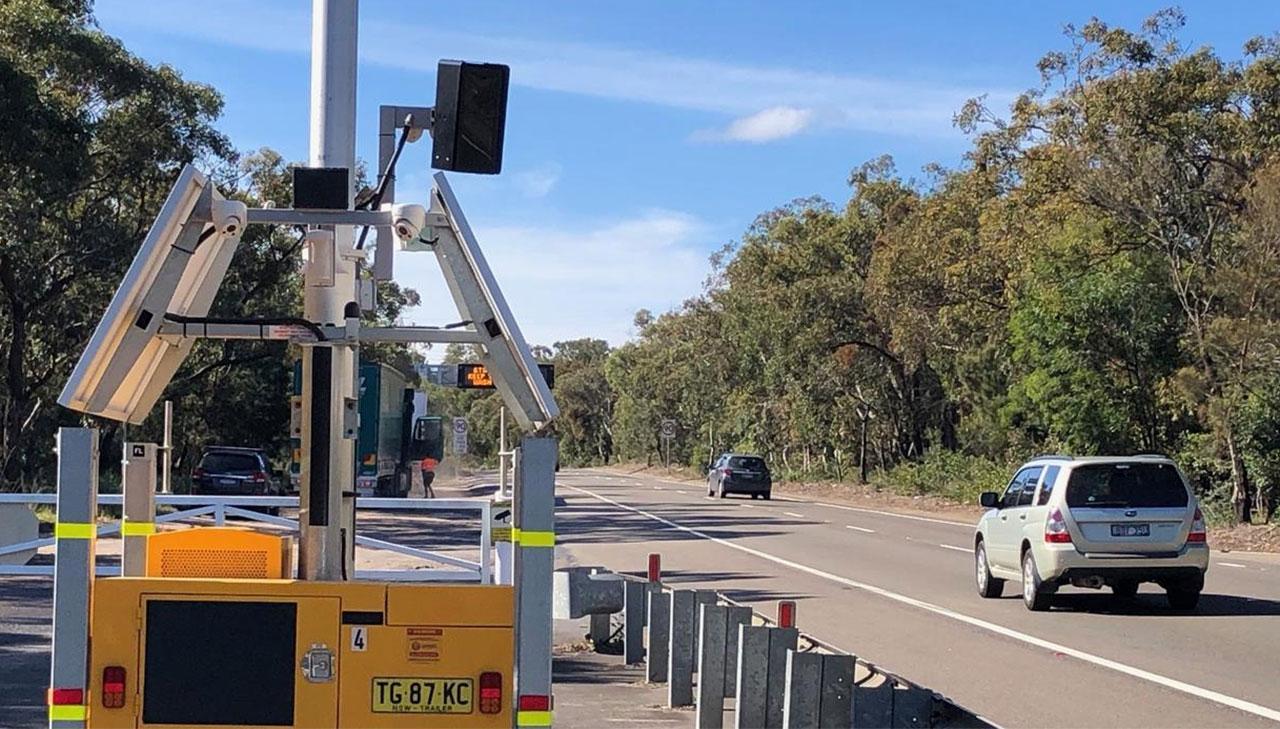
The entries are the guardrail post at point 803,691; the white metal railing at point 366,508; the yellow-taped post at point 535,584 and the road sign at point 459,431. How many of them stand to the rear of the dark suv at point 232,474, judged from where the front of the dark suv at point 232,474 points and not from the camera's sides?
3

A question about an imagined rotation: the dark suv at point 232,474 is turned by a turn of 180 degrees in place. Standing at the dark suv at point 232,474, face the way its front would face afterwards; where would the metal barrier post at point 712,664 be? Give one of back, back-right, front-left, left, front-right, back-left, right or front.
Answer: front

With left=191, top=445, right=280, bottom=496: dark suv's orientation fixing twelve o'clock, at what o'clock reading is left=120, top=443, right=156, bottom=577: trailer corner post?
The trailer corner post is roughly at 6 o'clock from the dark suv.

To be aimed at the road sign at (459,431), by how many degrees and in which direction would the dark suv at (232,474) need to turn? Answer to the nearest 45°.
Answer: approximately 45° to its right

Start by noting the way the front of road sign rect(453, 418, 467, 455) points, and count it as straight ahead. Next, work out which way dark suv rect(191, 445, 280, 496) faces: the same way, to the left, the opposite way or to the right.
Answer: the opposite way

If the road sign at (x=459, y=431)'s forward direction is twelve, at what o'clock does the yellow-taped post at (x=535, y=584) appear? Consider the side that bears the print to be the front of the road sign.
The yellow-taped post is roughly at 12 o'clock from the road sign.

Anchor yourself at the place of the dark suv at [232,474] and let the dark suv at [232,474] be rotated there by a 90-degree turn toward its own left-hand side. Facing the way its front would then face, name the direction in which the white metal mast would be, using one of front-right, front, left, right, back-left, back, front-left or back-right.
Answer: left

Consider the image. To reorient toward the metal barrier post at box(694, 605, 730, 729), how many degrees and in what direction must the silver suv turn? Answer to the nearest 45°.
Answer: approximately 135° to its left

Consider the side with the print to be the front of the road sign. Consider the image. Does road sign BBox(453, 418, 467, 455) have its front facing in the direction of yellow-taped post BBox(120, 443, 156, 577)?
yes

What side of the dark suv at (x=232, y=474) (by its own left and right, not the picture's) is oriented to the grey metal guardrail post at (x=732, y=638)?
back

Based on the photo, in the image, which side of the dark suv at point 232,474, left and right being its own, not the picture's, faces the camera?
back

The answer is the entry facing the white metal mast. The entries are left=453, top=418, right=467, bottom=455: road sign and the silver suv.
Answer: the road sign
